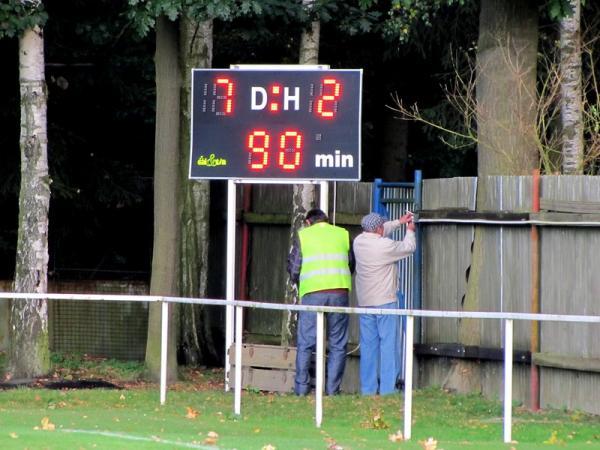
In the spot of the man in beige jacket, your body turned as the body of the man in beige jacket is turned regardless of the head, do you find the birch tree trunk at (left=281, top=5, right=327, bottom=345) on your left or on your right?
on your left

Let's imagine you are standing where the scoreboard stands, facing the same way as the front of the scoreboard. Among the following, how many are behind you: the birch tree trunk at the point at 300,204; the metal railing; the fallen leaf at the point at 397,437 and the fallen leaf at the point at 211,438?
1

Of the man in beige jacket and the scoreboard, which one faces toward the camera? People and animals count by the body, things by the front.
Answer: the scoreboard

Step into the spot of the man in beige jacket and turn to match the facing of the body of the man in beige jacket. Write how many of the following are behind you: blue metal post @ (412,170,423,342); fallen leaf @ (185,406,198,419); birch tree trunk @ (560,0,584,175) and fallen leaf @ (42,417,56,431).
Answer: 2

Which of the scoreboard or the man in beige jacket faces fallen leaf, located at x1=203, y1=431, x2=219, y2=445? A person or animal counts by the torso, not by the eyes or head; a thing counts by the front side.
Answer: the scoreboard

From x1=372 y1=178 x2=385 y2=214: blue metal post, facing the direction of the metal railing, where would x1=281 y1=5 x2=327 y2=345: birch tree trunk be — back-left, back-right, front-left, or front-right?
front-right

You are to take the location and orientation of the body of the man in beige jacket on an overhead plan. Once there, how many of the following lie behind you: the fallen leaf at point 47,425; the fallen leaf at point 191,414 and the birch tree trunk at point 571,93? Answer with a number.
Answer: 2

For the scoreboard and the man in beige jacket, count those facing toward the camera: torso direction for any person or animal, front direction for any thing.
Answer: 1

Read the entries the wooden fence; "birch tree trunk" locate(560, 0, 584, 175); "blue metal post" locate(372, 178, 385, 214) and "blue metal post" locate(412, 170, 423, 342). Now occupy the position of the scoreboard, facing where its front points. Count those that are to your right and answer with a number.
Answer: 0

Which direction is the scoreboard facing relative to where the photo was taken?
toward the camera

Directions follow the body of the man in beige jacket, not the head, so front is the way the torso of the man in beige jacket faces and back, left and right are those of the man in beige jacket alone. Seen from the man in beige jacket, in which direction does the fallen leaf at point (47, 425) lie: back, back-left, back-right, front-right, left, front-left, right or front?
back

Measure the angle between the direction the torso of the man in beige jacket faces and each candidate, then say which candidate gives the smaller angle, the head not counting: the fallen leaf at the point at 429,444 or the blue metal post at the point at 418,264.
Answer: the blue metal post

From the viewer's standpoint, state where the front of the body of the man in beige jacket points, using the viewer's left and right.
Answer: facing away from the viewer and to the right of the viewer

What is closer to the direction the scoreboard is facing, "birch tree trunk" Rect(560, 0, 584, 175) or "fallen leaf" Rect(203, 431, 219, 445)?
the fallen leaf

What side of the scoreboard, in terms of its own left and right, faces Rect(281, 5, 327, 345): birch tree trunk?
back
